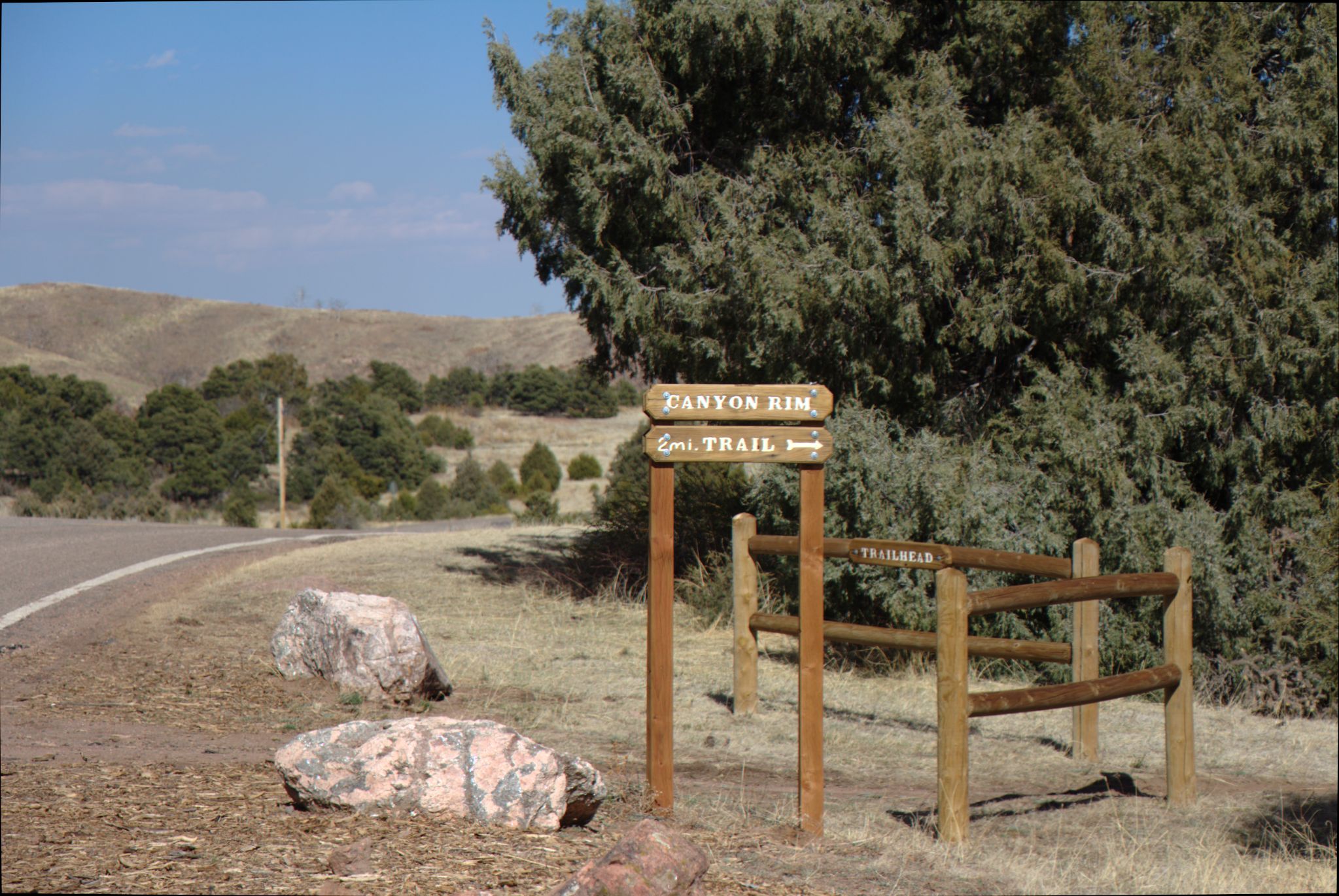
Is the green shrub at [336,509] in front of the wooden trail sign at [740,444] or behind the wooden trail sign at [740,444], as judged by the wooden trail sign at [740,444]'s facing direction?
behind

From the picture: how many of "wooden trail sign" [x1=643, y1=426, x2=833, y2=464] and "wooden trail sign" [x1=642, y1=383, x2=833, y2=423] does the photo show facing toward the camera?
2

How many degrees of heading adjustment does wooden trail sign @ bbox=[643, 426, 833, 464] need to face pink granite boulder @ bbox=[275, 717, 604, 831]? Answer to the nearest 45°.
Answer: approximately 45° to its right

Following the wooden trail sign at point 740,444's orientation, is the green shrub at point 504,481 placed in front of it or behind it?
behind

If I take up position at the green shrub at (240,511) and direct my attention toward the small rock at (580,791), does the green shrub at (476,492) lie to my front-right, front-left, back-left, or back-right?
back-left

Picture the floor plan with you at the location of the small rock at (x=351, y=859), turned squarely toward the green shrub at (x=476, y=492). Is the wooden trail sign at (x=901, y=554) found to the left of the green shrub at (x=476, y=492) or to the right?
right

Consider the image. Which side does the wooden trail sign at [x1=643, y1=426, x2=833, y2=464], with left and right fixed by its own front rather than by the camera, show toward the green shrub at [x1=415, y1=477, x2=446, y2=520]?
back

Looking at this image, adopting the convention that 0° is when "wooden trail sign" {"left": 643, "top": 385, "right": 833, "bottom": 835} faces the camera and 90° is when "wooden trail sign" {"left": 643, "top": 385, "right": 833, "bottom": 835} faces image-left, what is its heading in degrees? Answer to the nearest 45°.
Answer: approximately 0°
